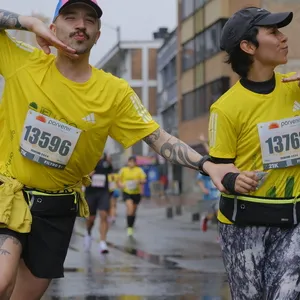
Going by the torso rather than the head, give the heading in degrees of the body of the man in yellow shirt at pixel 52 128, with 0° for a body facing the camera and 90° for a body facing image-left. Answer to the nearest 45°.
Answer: approximately 0°
